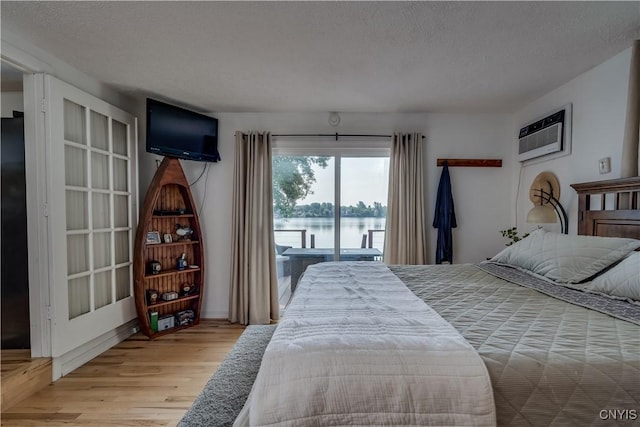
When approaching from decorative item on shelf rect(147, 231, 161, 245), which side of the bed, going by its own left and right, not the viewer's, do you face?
front

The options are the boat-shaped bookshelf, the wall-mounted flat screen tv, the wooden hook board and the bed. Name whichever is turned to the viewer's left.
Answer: the bed

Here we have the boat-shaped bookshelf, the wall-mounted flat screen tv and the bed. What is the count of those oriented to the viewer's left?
1

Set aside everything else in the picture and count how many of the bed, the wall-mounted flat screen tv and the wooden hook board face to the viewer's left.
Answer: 1

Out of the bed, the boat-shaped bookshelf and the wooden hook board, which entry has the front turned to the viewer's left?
the bed

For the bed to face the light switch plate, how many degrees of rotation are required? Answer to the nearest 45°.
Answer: approximately 135° to its right

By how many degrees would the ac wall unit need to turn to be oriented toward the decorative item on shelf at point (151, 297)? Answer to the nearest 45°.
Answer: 0° — it already faces it

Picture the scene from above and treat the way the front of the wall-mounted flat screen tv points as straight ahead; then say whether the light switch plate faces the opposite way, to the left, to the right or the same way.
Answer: the opposite way

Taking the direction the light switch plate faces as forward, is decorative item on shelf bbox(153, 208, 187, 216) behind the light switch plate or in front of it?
in front

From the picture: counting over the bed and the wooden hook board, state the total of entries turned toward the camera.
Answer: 1

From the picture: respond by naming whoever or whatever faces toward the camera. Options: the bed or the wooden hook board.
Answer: the wooden hook board

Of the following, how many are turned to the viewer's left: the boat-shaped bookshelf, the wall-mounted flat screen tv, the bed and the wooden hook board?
1

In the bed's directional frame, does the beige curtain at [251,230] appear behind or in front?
in front

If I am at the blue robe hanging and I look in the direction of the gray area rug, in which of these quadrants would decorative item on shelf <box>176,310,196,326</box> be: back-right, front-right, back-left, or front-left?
front-right

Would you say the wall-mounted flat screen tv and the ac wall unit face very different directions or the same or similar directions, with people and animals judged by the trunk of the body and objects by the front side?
very different directions

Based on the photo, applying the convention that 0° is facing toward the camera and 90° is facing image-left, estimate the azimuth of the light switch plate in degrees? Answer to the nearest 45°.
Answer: approximately 45°

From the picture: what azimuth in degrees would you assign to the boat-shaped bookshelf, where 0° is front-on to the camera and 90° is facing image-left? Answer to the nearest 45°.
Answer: approximately 315°

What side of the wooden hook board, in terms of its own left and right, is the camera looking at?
front
